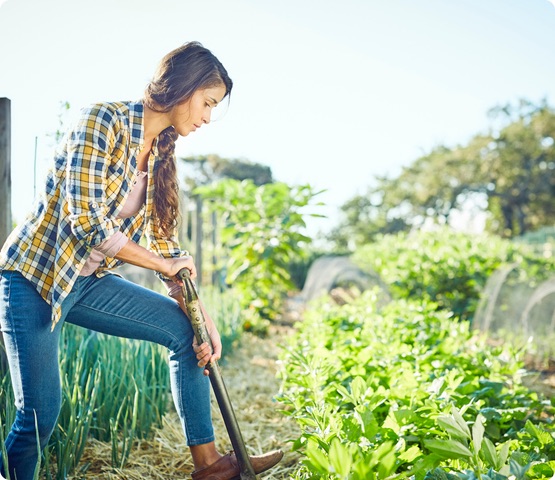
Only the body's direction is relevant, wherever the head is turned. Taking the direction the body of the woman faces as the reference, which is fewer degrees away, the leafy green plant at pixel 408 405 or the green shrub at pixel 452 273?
the leafy green plant

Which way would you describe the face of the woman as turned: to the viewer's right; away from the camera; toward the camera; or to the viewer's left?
to the viewer's right

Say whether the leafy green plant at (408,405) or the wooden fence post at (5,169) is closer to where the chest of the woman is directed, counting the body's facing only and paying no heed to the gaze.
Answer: the leafy green plant

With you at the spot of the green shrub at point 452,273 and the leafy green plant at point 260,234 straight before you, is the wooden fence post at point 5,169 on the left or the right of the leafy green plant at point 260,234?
left

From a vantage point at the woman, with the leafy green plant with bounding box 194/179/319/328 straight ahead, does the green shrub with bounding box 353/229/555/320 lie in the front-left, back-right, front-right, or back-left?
front-right

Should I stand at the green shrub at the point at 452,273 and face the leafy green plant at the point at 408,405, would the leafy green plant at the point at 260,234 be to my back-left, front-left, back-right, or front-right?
front-right

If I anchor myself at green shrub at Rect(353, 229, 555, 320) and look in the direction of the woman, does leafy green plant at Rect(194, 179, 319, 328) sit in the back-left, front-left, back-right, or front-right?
front-right

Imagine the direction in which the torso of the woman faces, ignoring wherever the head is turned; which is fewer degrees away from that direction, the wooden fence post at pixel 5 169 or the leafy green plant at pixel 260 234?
the leafy green plant

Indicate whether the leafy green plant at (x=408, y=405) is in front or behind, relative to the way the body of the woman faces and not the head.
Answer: in front

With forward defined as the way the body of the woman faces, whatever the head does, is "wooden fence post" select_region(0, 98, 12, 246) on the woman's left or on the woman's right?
on the woman's left

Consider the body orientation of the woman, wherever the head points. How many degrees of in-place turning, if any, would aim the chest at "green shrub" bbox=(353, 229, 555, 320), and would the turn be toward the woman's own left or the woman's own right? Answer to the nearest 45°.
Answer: approximately 45° to the woman's own left

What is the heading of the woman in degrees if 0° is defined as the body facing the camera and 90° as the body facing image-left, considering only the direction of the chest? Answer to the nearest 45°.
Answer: approximately 270°
